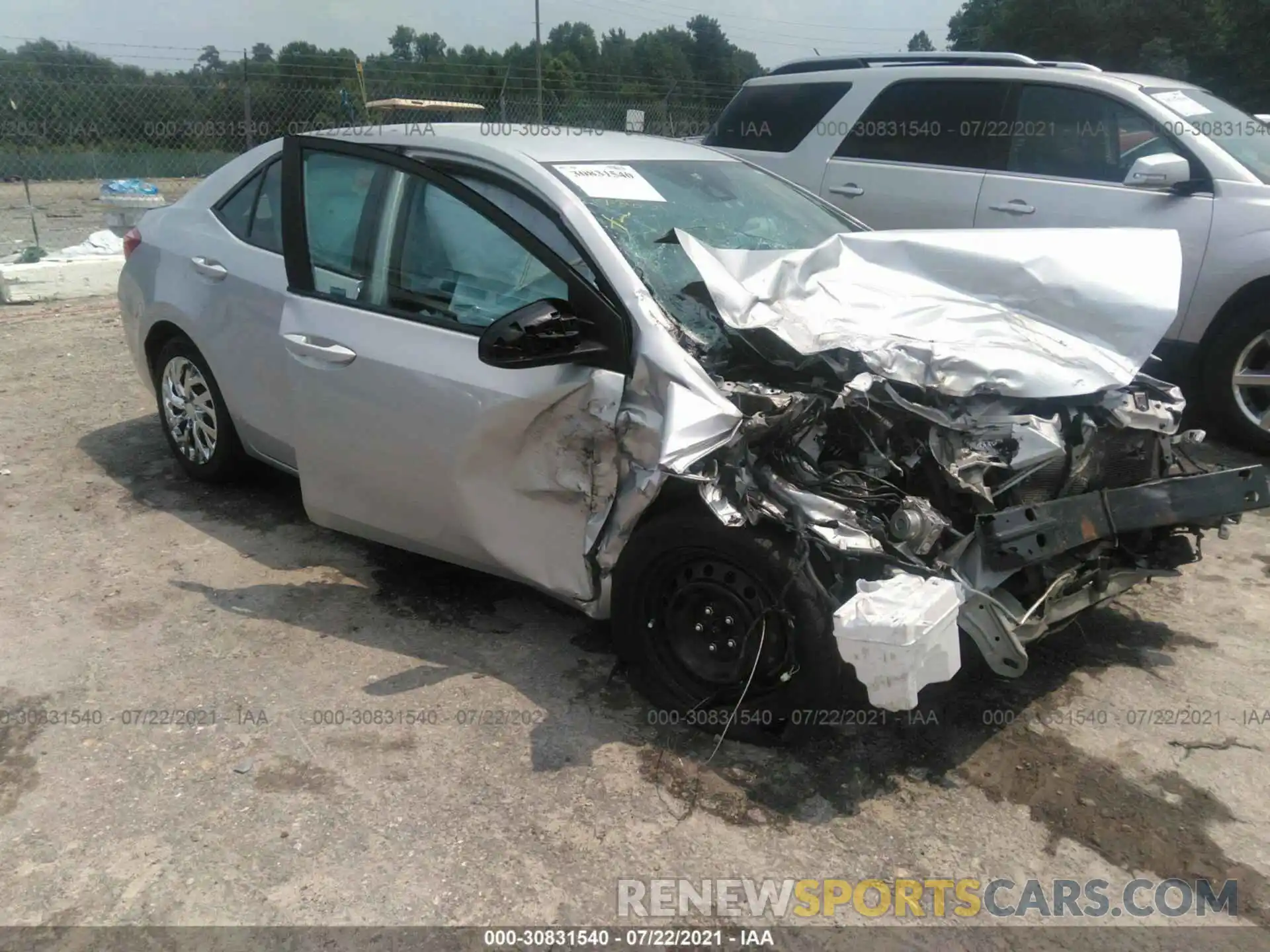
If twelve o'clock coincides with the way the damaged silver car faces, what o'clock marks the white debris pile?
The white debris pile is roughly at 6 o'clock from the damaged silver car.

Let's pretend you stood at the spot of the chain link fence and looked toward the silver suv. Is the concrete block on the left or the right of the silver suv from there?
right

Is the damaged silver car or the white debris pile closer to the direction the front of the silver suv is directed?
the damaged silver car

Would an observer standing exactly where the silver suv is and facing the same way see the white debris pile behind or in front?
behind

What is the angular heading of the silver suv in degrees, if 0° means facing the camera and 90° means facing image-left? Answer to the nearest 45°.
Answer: approximately 315°

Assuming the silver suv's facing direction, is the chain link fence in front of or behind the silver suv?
behind

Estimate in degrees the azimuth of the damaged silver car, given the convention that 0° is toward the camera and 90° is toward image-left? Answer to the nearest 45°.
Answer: approximately 315°

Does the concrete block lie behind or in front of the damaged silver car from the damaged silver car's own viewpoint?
behind
